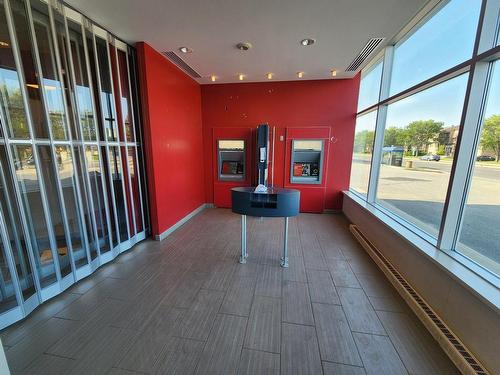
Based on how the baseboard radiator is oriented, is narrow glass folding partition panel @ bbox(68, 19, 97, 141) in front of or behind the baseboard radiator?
in front

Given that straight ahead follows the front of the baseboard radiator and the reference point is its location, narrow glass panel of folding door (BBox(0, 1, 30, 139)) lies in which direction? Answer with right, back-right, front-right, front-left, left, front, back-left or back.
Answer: front-left

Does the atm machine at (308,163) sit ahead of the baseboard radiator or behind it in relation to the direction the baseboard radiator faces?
ahead

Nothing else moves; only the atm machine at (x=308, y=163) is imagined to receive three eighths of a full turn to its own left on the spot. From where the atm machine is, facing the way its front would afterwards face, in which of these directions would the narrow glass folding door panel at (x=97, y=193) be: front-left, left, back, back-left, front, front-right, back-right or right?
back

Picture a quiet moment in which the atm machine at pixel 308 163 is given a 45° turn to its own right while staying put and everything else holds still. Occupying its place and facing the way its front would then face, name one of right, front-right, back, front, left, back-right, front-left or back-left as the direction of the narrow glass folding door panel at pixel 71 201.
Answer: front

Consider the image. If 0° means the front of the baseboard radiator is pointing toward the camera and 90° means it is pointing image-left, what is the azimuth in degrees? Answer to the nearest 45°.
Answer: approximately 90°

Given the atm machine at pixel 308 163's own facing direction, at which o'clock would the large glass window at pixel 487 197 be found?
The large glass window is roughly at 11 o'clock from the atm machine.

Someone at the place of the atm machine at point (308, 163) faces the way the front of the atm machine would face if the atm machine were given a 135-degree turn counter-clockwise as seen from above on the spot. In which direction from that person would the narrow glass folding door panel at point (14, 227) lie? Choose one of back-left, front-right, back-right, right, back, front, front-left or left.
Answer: back

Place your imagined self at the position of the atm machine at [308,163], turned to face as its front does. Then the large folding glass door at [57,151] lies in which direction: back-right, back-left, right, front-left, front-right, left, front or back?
front-right

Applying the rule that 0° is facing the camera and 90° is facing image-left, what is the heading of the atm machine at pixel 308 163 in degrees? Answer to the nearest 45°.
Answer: approximately 0°
